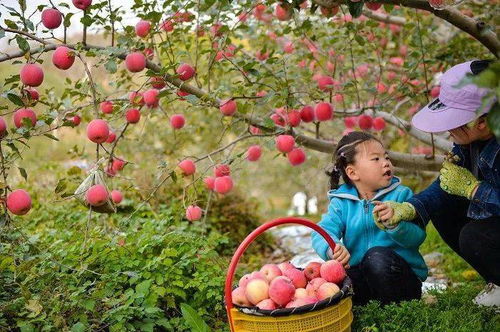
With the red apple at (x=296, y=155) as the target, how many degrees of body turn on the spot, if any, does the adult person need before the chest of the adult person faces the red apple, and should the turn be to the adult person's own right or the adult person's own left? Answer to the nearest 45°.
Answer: approximately 45° to the adult person's own right

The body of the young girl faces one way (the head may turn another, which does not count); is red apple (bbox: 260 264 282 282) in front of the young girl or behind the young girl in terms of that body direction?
in front

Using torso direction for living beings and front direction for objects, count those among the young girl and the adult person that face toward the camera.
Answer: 1

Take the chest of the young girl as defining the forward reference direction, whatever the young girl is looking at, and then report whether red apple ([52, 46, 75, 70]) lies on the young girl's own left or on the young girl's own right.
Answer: on the young girl's own right

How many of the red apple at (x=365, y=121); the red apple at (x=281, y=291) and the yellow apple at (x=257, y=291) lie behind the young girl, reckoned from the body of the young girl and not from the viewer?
1

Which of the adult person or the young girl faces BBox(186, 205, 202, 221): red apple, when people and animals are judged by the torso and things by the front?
the adult person

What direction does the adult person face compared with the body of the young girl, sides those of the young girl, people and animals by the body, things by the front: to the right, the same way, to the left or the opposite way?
to the right

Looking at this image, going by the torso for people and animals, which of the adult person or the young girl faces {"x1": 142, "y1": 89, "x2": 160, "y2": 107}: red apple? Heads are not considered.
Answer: the adult person

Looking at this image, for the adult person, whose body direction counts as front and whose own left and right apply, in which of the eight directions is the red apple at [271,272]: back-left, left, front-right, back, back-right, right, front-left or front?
front-left

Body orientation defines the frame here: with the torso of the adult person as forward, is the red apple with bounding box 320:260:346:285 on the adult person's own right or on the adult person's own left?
on the adult person's own left

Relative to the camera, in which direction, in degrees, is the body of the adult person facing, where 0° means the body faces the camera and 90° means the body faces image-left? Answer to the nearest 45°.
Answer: approximately 90°
